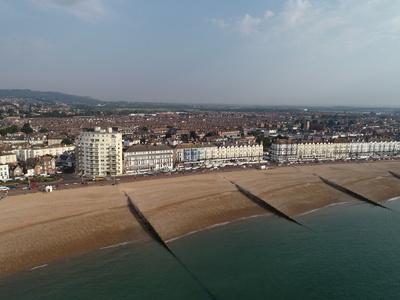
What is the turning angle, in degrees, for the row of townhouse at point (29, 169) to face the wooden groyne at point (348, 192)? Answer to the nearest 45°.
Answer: approximately 45° to its left

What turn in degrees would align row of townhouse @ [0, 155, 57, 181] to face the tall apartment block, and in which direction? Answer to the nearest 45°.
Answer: approximately 45° to its left

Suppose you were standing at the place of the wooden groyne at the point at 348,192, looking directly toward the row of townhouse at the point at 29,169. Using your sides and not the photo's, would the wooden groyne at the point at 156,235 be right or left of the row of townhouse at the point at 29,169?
left

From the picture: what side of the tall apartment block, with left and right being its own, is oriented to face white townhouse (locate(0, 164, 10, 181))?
right

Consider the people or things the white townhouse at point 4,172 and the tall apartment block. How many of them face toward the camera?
2

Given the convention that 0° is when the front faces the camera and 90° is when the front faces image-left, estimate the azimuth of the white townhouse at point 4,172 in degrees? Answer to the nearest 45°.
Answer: approximately 0°

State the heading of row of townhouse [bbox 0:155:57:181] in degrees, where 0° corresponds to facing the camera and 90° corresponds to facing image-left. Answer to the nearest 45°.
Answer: approximately 0°
